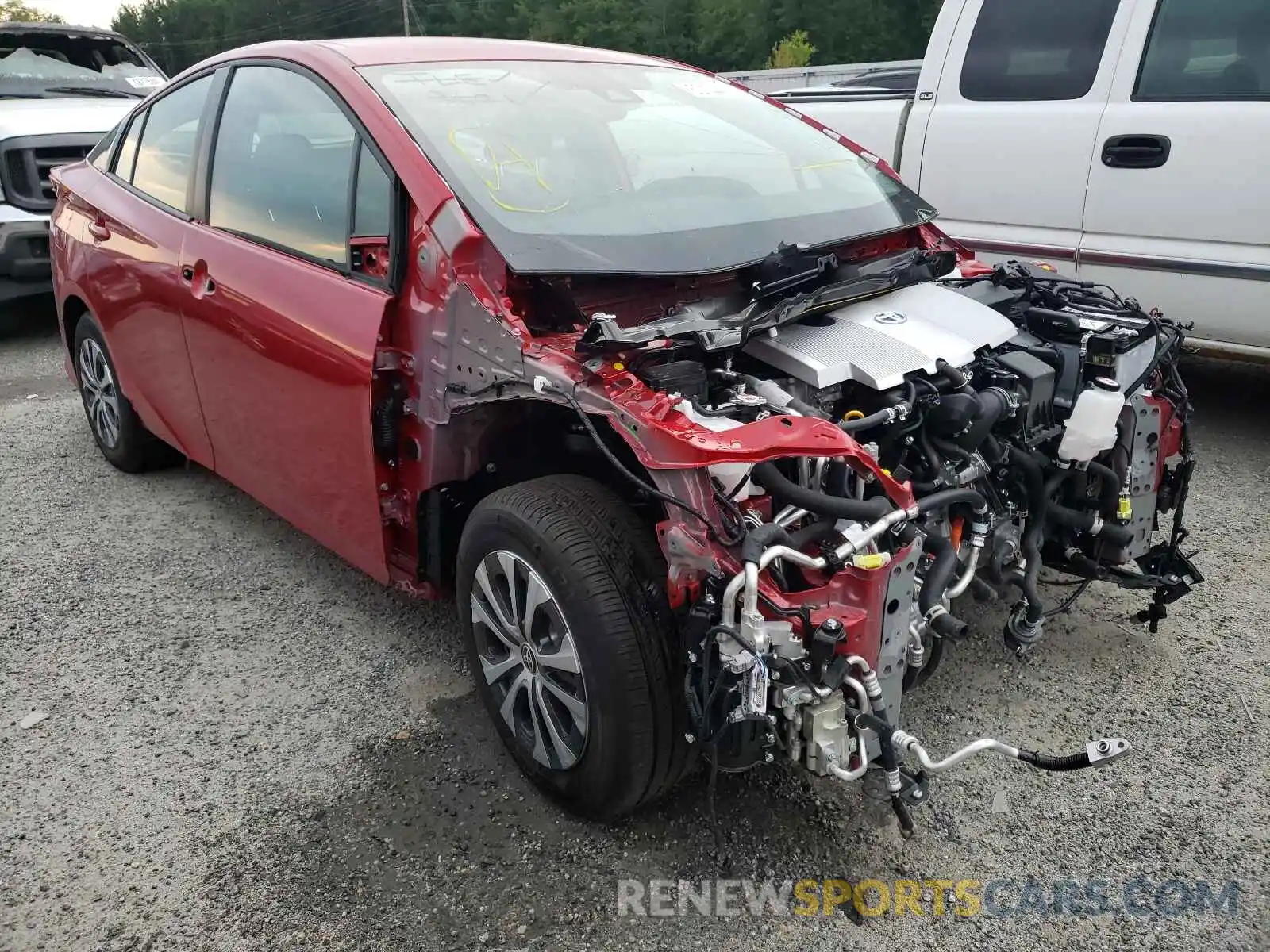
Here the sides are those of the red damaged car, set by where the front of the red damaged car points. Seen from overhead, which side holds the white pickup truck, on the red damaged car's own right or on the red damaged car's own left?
on the red damaged car's own left

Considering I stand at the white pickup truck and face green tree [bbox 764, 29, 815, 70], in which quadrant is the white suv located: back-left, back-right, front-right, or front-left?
front-left

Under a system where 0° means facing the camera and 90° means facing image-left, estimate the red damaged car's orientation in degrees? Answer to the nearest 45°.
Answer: approximately 315°

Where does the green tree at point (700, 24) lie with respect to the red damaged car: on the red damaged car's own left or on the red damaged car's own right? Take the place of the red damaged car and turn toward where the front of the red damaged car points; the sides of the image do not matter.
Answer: on the red damaged car's own left

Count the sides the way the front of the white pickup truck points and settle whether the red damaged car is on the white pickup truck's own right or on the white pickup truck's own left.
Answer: on the white pickup truck's own right

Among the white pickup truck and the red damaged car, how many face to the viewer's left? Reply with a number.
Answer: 0

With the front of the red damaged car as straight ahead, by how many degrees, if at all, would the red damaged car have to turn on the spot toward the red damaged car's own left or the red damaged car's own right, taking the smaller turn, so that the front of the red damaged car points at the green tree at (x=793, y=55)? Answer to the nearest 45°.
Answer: approximately 135° to the red damaged car's own left

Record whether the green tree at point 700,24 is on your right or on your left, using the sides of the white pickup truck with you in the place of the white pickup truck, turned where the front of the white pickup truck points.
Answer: on your left

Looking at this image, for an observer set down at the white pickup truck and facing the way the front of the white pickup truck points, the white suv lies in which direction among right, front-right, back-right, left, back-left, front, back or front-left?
back

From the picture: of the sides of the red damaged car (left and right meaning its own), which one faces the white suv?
back

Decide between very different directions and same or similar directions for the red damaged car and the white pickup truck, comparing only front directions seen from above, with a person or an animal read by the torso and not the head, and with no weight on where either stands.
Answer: same or similar directions

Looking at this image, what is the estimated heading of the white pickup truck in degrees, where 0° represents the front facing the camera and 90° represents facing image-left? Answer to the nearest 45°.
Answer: approximately 270°
